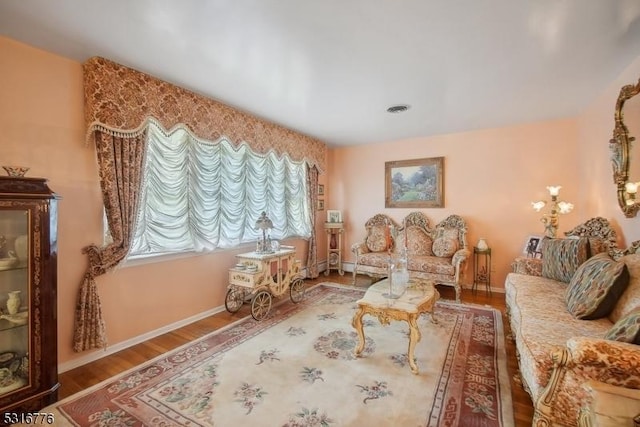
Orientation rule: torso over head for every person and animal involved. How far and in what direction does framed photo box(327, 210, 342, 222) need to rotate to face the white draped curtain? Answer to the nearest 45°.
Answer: approximately 45° to its right

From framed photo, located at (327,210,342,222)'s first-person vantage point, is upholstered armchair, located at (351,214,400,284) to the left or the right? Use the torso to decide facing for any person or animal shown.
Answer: on its left

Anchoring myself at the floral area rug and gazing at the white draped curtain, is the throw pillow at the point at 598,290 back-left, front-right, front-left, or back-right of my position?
back-right

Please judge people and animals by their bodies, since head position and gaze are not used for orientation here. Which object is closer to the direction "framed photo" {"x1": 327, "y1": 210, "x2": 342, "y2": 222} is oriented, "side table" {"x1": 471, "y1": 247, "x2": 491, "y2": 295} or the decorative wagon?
the decorative wagon

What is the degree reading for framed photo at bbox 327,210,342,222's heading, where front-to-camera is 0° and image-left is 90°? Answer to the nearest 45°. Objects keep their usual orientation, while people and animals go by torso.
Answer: approximately 0°
